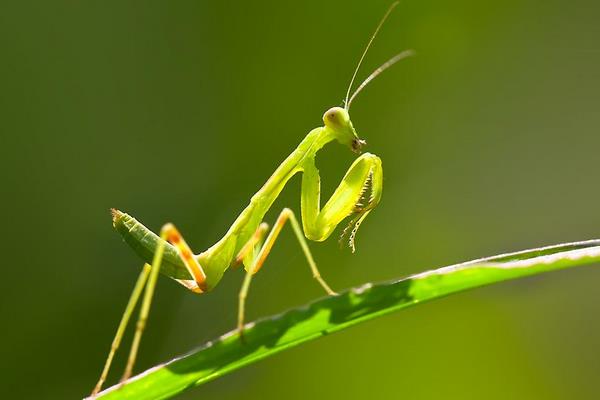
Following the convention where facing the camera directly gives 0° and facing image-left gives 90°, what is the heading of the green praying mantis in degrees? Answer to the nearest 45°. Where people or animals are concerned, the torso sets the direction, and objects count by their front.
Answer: approximately 270°
